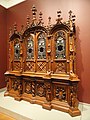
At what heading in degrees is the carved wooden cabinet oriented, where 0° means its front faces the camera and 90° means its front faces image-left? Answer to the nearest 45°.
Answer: approximately 45°
